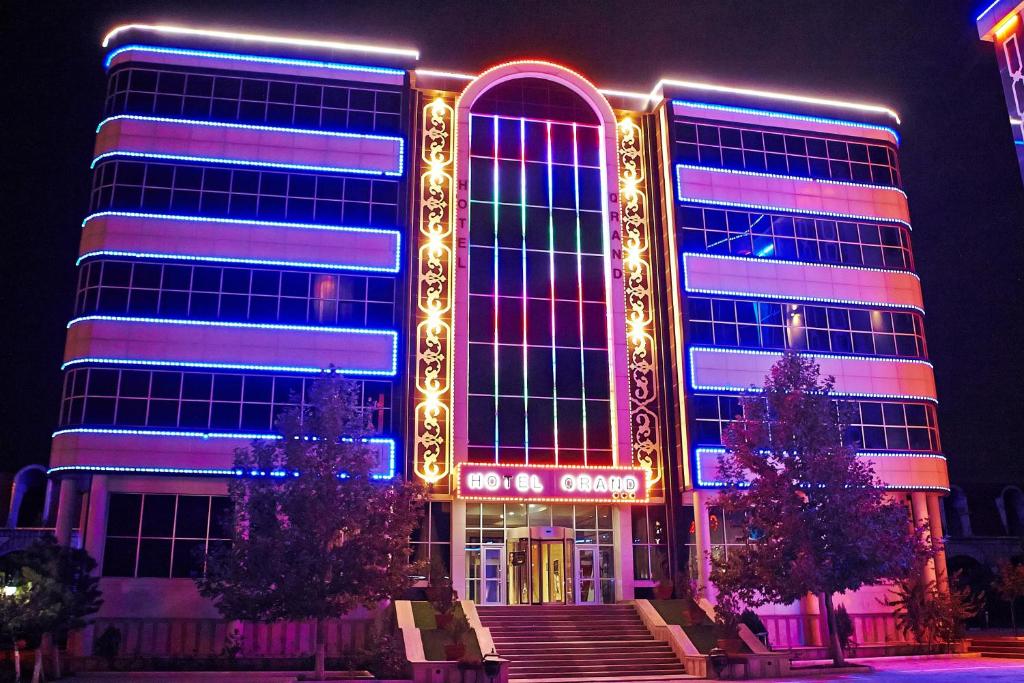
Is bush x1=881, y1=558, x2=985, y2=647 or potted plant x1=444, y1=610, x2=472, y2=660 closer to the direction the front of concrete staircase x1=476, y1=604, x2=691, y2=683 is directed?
the potted plant

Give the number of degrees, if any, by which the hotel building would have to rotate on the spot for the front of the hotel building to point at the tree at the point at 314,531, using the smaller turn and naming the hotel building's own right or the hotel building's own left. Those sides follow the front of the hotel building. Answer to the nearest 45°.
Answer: approximately 45° to the hotel building's own right

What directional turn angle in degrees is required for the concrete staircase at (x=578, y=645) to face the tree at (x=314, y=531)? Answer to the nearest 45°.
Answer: approximately 45° to its right

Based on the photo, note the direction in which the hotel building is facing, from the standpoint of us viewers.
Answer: facing the viewer

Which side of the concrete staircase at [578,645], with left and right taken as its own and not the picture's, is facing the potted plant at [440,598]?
right

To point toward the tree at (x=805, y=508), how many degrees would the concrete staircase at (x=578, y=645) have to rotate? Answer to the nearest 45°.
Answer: approximately 90° to its left

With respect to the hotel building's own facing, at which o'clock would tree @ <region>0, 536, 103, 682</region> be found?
The tree is roughly at 2 o'clock from the hotel building.

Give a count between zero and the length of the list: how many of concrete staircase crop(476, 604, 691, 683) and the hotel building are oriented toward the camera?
2

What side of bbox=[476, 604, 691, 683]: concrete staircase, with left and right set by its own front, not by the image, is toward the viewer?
front

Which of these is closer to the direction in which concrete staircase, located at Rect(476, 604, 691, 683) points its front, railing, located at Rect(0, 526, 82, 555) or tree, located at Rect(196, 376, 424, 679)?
the tree

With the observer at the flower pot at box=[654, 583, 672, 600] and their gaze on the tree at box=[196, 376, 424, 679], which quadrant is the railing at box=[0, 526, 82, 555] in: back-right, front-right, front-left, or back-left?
front-right

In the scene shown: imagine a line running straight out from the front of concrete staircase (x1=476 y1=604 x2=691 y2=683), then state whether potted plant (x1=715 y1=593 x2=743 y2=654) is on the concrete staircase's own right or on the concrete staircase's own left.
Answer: on the concrete staircase's own left

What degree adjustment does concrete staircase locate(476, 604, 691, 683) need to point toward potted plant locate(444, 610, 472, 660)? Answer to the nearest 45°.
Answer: approximately 45° to its right
